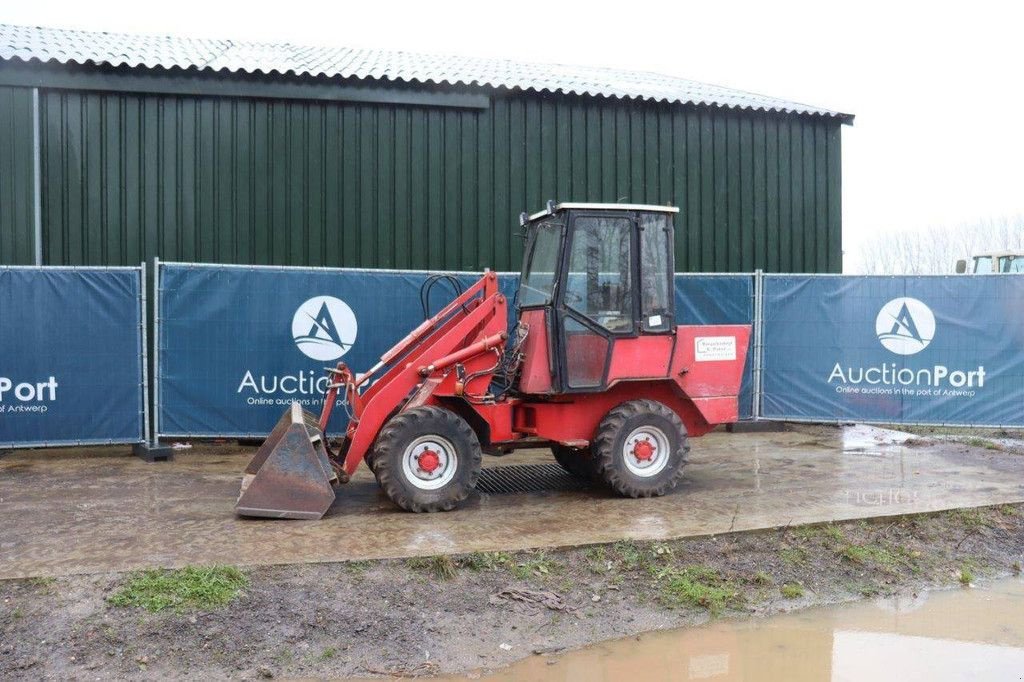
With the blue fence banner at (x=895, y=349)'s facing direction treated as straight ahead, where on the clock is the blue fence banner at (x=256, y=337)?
the blue fence banner at (x=256, y=337) is roughly at 2 o'clock from the blue fence banner at (x=895, y=349).

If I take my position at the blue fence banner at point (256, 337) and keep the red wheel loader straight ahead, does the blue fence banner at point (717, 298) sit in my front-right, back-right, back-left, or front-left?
front-left

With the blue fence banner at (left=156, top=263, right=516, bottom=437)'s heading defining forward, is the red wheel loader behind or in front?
in front

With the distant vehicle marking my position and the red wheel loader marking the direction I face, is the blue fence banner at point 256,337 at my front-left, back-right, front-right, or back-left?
front-right

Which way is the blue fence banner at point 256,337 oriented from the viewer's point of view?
toward the camera

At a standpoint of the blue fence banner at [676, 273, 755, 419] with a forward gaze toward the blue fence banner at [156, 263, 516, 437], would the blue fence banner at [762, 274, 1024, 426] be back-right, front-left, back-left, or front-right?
back-left

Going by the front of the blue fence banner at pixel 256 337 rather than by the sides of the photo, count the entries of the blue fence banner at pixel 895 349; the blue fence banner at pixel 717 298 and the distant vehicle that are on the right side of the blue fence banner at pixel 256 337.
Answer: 0

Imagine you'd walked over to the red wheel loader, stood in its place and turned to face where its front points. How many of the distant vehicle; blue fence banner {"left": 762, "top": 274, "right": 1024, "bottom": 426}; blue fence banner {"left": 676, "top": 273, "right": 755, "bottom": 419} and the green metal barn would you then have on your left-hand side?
0

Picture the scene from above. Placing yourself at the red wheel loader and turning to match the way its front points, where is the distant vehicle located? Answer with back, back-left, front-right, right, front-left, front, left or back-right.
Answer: back-right

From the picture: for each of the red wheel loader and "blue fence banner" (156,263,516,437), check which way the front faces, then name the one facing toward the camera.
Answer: the blue fence banner

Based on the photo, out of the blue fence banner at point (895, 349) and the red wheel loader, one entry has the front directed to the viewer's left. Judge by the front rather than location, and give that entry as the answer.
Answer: the red wheel loader

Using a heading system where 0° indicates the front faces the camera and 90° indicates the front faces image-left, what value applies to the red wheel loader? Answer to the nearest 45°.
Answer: approximately 90°

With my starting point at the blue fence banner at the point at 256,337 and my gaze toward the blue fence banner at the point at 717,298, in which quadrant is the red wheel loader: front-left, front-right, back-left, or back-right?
front-right

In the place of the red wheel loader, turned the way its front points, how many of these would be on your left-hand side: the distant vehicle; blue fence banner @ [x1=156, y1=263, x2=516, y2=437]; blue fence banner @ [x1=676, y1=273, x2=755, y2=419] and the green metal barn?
0

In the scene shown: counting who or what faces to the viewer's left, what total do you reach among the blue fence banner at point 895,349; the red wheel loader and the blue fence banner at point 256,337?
1

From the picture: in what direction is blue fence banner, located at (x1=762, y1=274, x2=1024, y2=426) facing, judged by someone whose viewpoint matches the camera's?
facing the viewer

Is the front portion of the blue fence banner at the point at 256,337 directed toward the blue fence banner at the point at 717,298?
no

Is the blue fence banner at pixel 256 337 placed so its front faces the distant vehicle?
no

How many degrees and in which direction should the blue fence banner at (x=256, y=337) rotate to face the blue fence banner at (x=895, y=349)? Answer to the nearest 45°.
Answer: approximately 90° to its left
